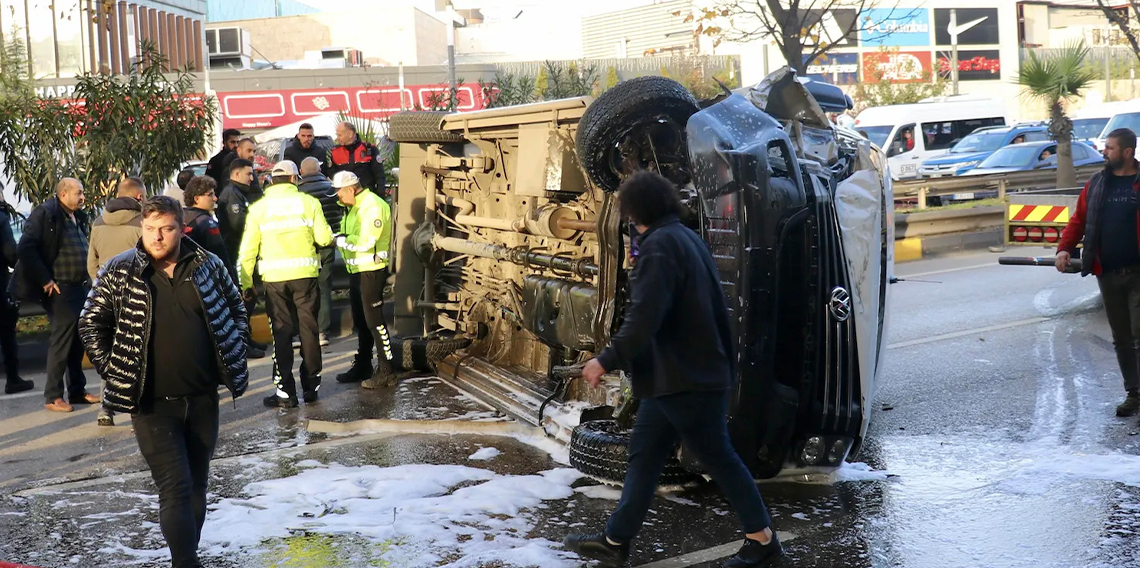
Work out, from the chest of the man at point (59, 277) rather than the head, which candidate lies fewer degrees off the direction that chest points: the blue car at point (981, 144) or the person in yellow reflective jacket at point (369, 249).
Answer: the person in yellow reflective jacket

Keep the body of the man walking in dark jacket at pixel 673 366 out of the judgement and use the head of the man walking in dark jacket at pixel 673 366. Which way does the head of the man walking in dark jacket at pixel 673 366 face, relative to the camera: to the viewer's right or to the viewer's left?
to the viewer's left

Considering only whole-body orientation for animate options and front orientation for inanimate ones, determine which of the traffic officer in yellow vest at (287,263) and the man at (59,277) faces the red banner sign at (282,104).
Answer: the traffic officer in yellow vest

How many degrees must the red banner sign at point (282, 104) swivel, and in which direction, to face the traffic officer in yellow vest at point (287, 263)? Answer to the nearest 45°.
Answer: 0° — it already faces them

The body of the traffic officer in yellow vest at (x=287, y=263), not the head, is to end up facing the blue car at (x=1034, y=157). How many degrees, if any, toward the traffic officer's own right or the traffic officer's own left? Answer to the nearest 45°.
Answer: approximately 45° to the traffic officer's own right

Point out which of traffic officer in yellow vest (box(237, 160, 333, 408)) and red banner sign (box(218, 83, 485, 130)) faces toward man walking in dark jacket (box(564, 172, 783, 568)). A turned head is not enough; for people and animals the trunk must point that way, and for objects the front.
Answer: the red banner sign

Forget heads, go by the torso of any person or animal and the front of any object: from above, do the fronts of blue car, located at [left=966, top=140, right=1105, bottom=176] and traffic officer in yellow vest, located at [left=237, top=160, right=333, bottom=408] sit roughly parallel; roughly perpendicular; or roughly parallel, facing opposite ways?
roughly perpendicular

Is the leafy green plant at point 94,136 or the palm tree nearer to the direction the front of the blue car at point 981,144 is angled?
the leafy green plant

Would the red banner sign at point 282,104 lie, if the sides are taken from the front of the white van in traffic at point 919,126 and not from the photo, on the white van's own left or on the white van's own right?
on the white van's own right

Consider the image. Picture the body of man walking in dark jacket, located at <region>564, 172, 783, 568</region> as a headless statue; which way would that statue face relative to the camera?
to the viewer's left

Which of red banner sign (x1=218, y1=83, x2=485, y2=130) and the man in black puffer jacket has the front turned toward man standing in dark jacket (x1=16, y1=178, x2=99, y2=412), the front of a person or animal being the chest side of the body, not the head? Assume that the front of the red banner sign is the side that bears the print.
the red banner sign

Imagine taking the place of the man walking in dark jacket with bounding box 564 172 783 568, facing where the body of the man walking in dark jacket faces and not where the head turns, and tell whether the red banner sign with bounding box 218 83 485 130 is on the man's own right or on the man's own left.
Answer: on the man's own right

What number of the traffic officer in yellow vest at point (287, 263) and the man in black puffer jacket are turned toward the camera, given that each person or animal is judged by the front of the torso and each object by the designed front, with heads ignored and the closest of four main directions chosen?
1

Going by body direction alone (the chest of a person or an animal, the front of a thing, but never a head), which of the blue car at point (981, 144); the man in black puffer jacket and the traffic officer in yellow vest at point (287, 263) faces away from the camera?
the traffic officer in yellow vest
